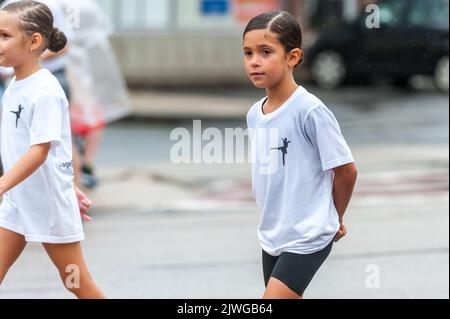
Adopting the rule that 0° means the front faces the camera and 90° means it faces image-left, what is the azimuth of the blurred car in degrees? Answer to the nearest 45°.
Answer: approximately 90°

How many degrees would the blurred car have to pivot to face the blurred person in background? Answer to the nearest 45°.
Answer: approximately 90° to its left

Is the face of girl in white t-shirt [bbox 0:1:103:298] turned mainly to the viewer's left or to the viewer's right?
to the viewer's left

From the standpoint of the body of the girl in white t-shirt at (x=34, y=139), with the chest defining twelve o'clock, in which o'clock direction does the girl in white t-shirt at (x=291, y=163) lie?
the girl in white t-shirt at (x=291, y=163) is roughly at 7 o'clock from the girl in white t-shirt at (x=34, y=139).

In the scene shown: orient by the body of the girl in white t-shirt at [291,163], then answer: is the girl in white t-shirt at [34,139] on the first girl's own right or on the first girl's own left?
on the first girl's own right

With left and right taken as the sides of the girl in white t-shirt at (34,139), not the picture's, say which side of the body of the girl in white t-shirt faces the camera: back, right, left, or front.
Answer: left

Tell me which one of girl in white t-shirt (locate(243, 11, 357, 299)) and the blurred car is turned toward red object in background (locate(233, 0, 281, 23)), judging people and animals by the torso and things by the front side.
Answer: the blurred car

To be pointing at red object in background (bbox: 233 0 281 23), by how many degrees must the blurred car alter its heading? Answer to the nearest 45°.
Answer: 0° — it already faces it
